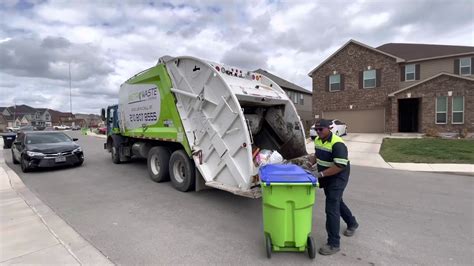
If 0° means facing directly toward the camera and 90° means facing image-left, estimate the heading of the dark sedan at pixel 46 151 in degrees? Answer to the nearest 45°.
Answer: approximately 315°

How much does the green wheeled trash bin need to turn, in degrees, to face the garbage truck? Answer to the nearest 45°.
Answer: approximately 45° to its left

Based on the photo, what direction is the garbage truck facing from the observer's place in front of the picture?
facing away from the viewer and to the left of the viewer

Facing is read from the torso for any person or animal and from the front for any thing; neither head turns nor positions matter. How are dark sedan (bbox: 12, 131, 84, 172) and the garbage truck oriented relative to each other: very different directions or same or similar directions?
very different directions

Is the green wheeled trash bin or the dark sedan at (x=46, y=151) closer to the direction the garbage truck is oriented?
the dark sedan

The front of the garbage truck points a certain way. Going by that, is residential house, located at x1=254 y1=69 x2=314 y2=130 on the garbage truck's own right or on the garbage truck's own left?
on the garbage truck's own right

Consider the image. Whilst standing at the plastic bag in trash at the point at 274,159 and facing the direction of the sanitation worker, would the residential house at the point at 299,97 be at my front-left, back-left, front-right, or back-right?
back-left
